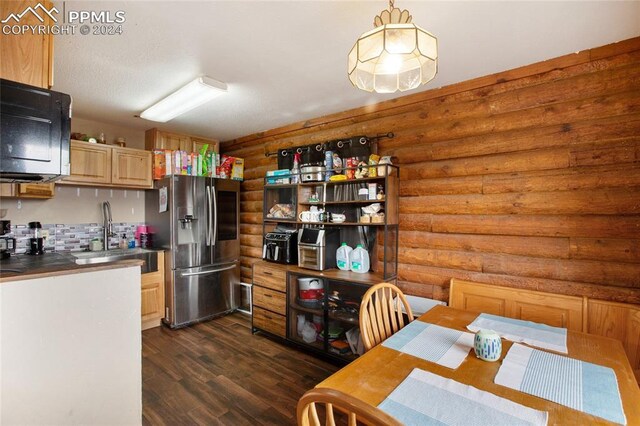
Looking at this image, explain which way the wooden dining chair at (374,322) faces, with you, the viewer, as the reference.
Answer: facing the viewer and to the right of the viewer

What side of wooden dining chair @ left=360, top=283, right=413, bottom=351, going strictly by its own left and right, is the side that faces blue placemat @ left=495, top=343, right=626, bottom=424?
front

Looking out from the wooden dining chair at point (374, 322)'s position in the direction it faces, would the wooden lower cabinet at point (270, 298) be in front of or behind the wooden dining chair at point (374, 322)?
behind

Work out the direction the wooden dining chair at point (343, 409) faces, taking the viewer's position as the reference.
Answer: facing away from the viewer and to the right of the viewer

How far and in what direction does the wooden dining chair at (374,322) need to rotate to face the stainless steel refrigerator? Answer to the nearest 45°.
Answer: approximately 180°

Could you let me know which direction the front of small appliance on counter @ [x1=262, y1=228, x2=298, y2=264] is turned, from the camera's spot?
facing the viewer and to the left of the viewer

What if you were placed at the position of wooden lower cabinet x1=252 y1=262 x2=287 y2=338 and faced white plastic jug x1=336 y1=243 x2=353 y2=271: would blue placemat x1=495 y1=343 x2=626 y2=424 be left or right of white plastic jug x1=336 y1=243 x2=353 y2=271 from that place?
right

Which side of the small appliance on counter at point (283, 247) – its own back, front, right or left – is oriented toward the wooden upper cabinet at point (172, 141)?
right

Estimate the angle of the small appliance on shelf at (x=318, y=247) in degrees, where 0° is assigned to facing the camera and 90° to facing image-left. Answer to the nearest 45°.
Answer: approximately 45°

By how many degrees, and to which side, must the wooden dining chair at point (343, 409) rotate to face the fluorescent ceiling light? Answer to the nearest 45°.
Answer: approximately 90° to its left

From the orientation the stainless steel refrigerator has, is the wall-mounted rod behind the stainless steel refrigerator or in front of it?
in front
